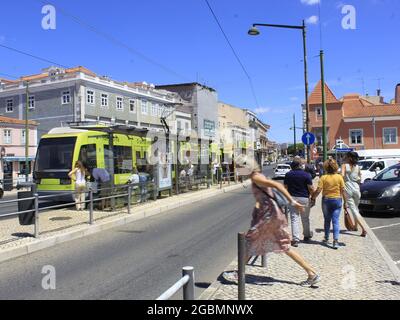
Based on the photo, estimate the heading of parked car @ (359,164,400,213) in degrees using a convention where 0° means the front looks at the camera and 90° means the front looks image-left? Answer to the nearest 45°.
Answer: approximately 45°

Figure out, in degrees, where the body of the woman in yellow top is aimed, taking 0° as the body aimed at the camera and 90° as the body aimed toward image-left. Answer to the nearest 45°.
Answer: approximately 180°

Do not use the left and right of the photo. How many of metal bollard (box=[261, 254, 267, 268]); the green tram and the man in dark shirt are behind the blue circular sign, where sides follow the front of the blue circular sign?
0

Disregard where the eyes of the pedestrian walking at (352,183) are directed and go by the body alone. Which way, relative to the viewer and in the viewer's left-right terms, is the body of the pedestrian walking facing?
facing away from the viewer and to the left of the viewer

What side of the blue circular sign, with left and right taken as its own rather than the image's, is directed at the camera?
front

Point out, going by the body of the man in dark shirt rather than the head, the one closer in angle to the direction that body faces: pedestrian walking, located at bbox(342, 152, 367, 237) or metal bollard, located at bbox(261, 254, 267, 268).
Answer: the pedestrian walking

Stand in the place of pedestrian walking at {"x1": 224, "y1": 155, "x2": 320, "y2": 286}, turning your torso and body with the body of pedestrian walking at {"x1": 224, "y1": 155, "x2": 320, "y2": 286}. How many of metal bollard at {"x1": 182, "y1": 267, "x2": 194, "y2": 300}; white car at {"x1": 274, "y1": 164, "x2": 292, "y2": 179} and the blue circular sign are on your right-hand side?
2

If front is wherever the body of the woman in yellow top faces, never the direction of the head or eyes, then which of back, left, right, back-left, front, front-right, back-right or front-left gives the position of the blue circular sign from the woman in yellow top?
front

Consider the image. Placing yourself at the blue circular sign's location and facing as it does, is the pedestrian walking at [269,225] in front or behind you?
in front

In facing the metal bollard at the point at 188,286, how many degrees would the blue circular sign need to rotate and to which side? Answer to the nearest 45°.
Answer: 0° — it already faces it

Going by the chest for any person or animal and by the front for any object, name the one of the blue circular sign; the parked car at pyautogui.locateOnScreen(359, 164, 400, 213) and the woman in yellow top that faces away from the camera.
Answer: the woman in yellow top

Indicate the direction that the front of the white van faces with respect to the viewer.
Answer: facing the viewer and to the left of the viewer

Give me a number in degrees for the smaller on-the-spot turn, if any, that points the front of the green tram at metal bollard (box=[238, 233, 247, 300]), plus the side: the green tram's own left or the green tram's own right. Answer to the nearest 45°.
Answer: approximately 45° to the green tram's own left

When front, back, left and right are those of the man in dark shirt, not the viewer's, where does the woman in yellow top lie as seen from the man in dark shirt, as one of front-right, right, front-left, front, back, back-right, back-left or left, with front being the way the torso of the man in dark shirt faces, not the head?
right

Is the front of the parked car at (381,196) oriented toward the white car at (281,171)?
no
